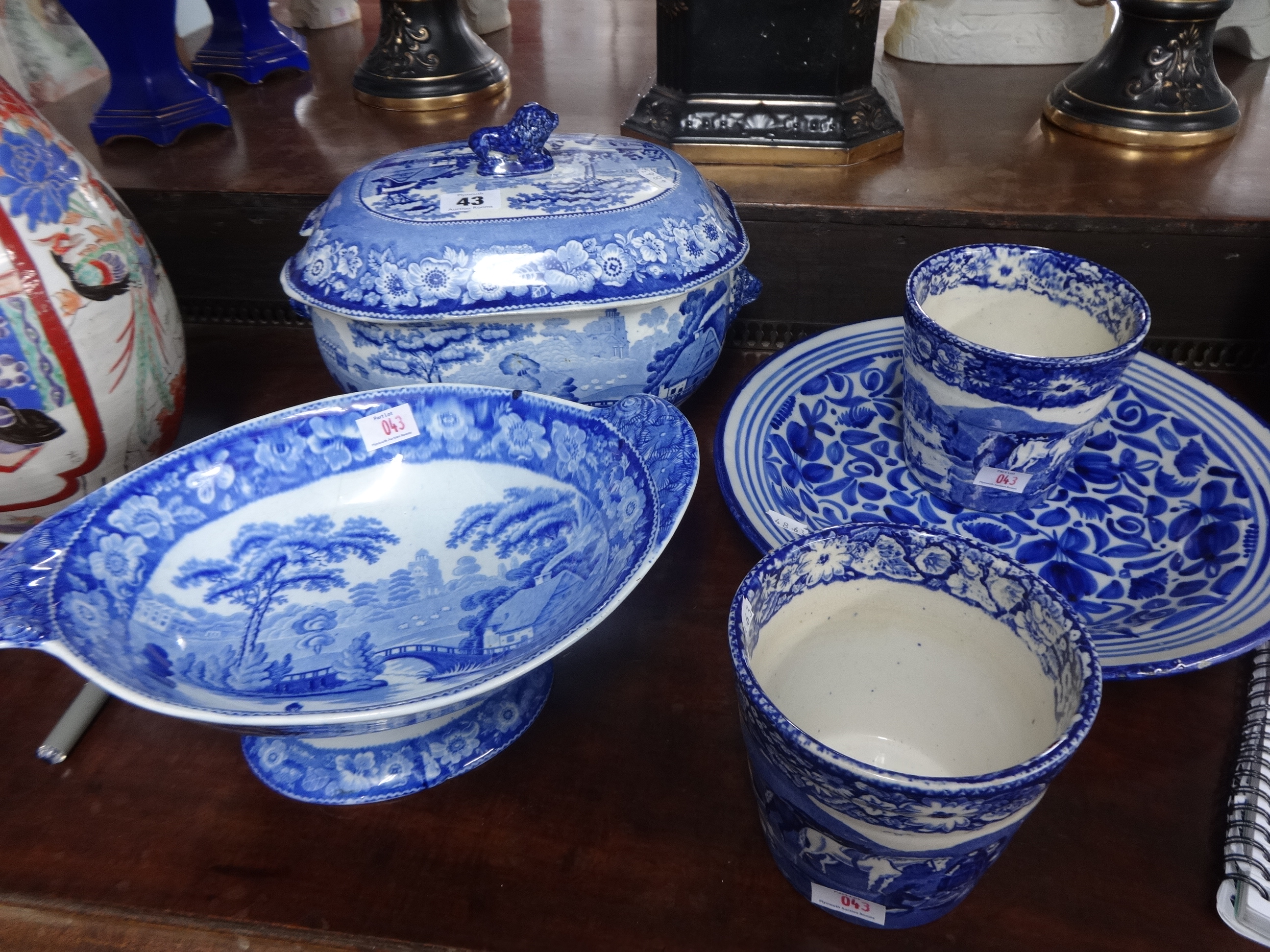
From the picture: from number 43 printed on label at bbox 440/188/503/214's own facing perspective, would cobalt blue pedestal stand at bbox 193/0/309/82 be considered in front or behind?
behind

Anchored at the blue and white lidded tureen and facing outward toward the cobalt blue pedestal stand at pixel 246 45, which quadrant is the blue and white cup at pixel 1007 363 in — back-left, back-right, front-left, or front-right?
back-right

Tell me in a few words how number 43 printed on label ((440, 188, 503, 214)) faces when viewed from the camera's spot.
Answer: facing the viewer
